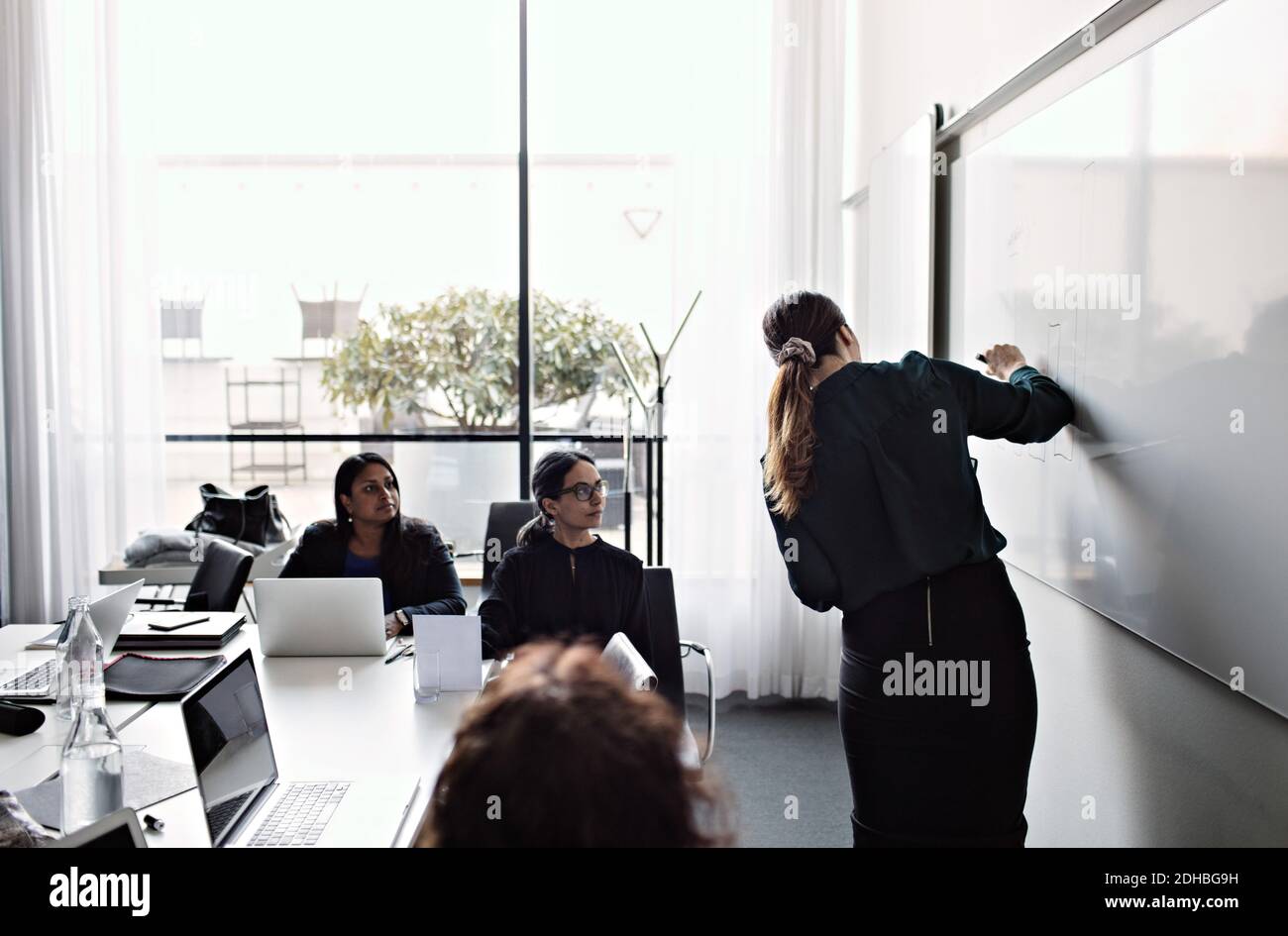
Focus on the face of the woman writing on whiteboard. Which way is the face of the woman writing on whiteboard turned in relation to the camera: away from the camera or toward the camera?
away from the camera

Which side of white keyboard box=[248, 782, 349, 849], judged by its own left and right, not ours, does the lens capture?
right

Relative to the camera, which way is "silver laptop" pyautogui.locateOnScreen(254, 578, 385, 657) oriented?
away from the camera

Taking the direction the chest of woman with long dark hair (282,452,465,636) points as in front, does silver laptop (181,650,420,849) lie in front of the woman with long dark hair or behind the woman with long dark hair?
in front

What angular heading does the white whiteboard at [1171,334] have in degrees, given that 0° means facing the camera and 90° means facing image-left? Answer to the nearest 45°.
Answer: approximately 45°

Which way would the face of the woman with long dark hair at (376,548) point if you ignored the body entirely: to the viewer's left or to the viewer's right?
to the viewer's right

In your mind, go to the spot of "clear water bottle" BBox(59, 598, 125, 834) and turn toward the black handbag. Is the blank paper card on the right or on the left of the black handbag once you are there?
right

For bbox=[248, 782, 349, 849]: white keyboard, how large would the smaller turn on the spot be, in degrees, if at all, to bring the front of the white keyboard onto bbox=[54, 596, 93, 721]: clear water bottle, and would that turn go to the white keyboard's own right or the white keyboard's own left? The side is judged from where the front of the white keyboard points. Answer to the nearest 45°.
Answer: approximately 135° to the white keyboard's own left

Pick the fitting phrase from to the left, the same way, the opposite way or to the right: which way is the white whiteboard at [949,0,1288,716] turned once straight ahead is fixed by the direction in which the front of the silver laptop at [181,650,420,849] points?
the opposite way

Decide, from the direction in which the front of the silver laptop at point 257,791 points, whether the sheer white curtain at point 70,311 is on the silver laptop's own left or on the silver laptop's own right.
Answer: on the silver laptop's own left

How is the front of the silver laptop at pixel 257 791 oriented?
to the viewer's right

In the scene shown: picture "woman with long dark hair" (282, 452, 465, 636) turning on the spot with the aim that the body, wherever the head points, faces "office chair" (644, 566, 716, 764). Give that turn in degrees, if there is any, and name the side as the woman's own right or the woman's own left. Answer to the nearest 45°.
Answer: approximately 45° to the woman's own left

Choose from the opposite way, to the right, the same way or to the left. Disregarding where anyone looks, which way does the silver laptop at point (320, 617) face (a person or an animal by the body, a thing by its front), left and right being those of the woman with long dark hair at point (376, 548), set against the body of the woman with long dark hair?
the opposite way

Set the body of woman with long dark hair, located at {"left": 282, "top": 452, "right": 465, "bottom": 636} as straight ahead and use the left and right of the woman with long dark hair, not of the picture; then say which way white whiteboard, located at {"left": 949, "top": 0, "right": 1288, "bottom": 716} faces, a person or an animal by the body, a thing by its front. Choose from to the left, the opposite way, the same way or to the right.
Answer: to the right

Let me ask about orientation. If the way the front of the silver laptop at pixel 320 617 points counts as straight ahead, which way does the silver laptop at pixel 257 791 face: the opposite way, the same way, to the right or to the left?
to the right
